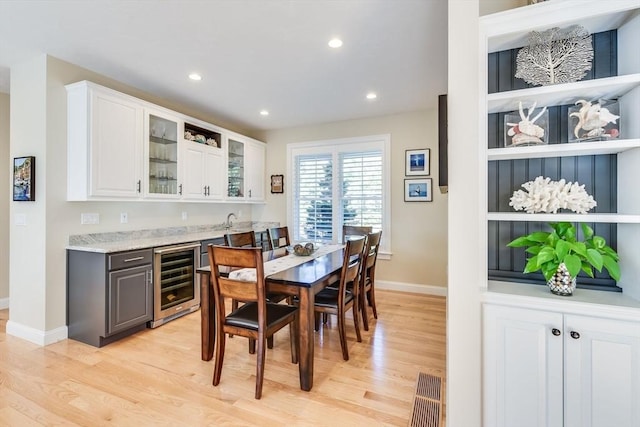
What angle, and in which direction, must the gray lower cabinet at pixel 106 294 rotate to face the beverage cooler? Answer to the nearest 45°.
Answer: approximately 45° to its left

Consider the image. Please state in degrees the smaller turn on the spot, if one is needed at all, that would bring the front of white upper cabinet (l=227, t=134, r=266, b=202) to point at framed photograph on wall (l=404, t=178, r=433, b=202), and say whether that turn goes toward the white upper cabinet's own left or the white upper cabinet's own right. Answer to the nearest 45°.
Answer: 0° — it already faces it

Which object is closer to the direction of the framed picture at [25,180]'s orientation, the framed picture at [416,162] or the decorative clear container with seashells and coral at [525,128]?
the decorative clear container with seashells and coral

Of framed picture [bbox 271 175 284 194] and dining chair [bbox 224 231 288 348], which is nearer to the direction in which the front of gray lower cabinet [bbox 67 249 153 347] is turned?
the dining chair

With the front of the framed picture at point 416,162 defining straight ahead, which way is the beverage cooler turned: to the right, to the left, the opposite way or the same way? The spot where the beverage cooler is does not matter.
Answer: to the left

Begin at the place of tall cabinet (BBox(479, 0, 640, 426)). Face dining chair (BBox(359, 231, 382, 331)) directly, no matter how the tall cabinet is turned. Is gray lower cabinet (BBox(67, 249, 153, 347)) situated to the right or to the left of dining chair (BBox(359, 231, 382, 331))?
left

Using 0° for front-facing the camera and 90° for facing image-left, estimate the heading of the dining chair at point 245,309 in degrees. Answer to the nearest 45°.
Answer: approximately 225°

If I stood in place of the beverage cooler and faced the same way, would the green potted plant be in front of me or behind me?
in front

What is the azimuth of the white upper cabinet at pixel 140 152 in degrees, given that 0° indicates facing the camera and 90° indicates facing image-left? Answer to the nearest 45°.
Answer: approximately 315°

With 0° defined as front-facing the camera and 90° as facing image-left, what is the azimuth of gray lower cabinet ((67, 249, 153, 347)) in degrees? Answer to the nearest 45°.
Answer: approximately 315°

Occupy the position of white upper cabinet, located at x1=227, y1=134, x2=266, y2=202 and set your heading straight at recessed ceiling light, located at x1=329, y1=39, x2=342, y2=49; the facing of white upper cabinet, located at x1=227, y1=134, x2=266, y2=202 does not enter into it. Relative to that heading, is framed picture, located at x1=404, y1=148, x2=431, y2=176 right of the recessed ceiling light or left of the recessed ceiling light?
left

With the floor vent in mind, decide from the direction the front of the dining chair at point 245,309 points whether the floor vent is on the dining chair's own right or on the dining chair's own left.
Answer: on the dining chair's own right

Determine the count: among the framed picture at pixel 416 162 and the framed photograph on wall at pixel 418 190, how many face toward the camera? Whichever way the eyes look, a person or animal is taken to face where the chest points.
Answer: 2

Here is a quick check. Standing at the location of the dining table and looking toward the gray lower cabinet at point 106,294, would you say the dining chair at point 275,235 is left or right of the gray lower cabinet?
right

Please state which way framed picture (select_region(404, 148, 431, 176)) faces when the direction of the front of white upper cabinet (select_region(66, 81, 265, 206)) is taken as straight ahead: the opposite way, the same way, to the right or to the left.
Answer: to the right

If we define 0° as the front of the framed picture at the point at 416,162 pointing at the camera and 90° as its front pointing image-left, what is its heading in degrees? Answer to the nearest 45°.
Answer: approximately 0°
